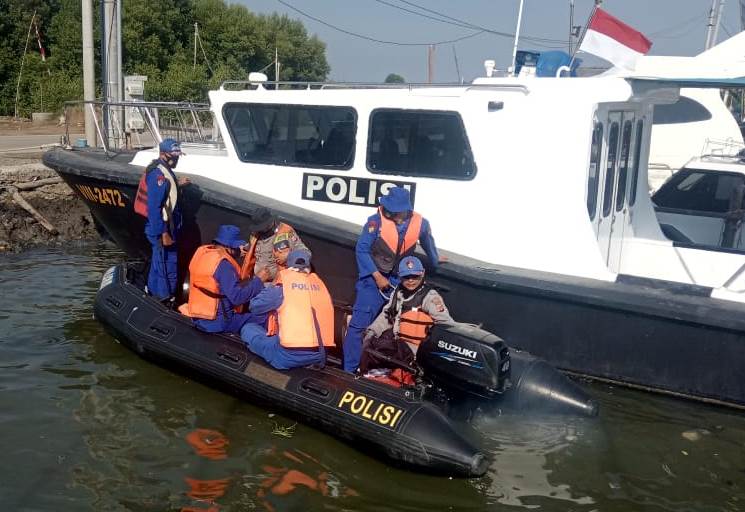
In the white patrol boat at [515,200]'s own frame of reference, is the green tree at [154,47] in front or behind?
in front

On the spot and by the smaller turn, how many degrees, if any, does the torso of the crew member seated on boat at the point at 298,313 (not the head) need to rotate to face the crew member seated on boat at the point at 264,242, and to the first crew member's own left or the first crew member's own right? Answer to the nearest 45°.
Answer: approximately 45° to the first crew member's own right

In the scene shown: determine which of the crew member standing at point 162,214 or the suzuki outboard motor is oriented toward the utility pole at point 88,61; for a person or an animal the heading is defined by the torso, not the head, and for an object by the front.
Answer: the suzuki outboard motor

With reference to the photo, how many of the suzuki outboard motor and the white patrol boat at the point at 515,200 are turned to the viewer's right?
0

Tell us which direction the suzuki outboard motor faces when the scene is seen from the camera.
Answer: facing away from the viewer and to the left of the viewer

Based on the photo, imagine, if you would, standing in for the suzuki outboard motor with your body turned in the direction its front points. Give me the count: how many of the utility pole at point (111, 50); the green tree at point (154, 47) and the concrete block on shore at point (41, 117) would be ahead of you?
3
